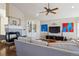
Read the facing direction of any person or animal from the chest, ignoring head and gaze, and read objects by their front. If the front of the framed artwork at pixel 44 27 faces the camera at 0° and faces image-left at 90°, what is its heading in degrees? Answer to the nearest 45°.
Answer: approximately 0°

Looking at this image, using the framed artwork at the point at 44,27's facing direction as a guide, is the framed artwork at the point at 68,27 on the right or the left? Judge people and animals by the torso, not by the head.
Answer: on its left

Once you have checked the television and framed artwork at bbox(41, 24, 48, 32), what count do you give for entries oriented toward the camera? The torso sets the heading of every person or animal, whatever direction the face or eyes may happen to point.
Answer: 2

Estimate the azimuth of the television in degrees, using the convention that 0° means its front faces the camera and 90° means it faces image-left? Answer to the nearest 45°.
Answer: approximately 0°

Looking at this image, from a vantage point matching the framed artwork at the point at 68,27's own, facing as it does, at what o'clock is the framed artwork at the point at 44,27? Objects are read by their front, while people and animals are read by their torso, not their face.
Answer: the framed artwork at the point at 44,27 is roughly at 3 o'clock from the framed artwork at the point at 68,27.

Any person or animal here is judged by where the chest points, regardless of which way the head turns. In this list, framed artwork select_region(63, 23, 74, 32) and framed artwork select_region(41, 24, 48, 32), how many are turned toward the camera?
2
